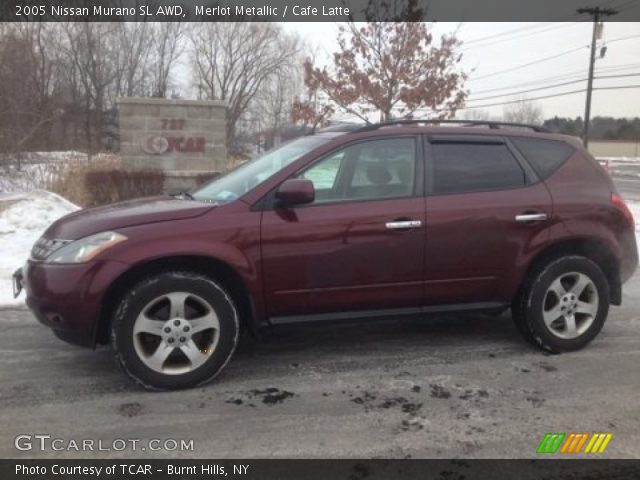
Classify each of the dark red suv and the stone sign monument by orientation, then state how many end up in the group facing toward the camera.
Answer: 1

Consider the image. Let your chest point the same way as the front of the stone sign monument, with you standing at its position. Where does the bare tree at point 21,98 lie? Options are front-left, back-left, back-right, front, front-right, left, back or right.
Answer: right

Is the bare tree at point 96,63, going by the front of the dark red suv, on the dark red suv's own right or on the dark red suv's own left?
on the dark red suv's own right

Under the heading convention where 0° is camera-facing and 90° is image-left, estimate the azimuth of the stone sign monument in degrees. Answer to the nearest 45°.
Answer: approximately 0°

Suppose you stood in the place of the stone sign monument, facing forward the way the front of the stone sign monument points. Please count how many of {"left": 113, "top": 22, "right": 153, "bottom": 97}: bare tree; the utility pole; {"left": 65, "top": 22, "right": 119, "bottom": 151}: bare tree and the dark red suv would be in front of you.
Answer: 1

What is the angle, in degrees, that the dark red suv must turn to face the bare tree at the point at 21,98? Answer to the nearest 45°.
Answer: approximately 45° to its right

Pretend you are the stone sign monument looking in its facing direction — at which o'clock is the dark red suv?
The dark red suv is roughly at 12 o'clock from the stone sign monument.

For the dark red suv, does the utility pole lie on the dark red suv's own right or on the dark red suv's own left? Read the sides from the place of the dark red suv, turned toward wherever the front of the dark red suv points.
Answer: on the dark red suv's own right

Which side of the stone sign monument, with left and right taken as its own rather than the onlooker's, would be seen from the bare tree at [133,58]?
back

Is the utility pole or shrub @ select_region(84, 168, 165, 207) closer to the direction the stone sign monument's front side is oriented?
the shrub

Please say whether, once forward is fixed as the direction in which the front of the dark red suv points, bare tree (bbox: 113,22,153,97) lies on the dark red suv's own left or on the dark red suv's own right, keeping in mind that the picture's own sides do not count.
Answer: on the dark red suv's own right

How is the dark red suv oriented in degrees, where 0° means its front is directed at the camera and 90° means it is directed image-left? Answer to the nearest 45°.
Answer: approximately 90°

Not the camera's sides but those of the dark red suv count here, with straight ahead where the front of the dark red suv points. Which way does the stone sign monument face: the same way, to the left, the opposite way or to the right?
to the left
